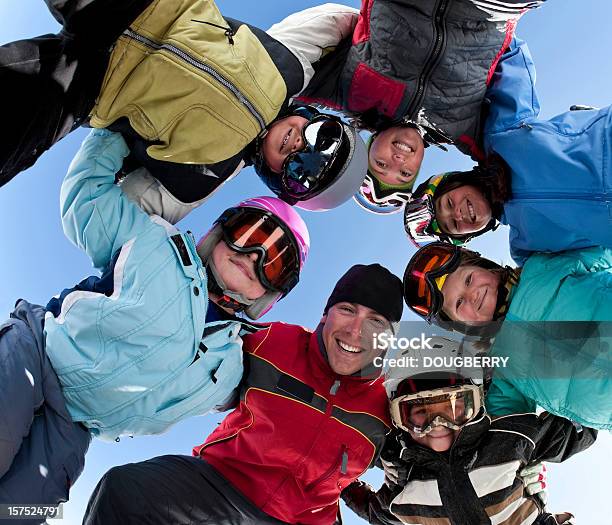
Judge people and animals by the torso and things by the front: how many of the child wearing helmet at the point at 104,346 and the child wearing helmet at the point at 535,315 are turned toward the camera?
2

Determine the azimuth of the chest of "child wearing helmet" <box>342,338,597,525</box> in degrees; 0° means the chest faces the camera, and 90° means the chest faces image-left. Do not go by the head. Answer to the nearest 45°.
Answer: approximately 0°
